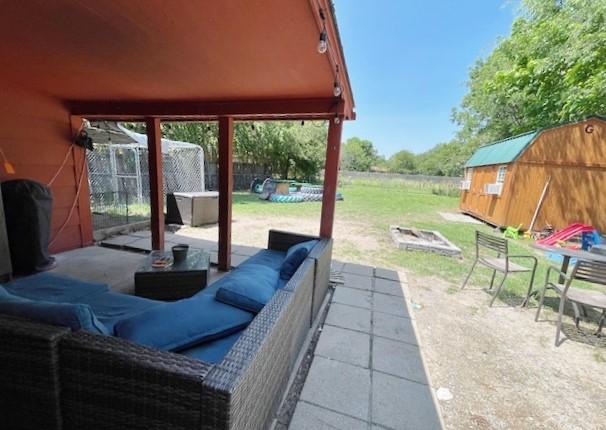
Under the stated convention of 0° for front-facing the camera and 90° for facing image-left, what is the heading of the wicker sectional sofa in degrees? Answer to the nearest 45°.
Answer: approximately 135°

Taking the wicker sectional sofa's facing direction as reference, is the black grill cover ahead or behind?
ahead
